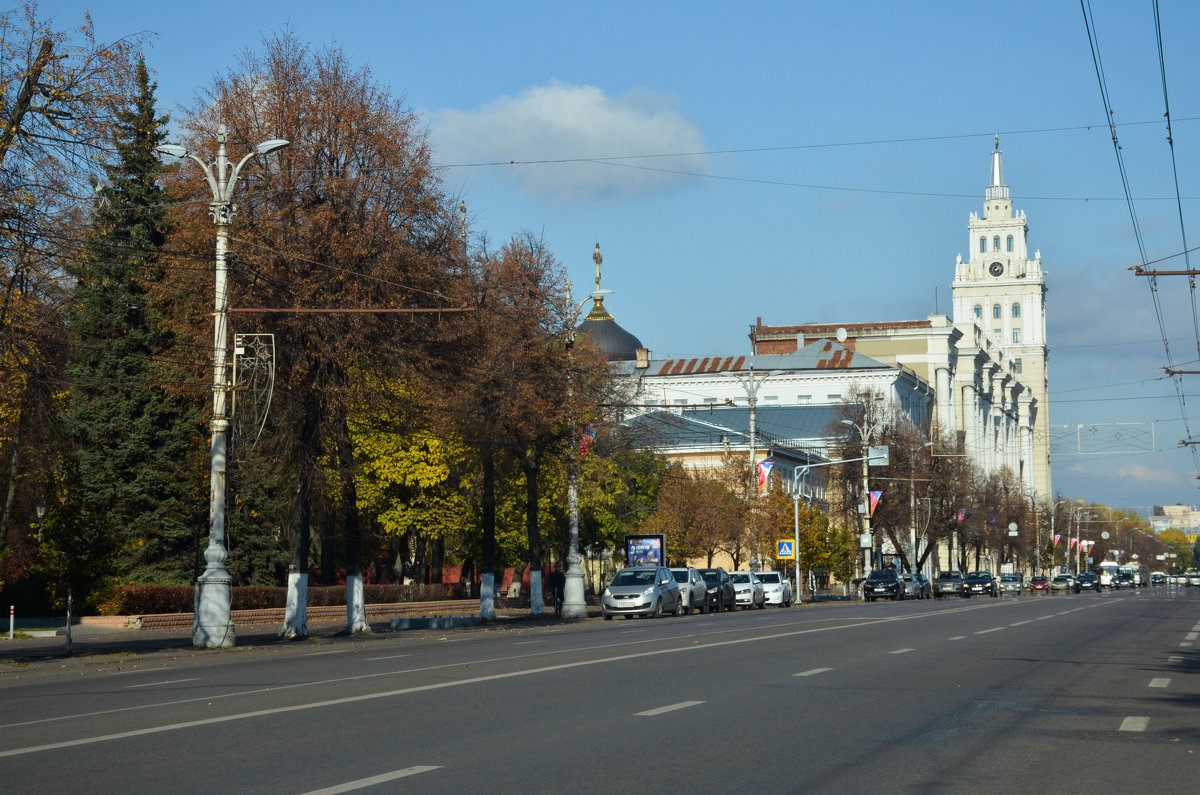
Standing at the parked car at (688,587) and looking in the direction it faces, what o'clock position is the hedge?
The hedge is roughly at 12 o'clock from the parked car.

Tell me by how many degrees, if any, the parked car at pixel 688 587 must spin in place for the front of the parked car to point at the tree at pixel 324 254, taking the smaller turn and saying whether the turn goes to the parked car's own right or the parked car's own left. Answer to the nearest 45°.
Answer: approximately 45° to the parked car's own left

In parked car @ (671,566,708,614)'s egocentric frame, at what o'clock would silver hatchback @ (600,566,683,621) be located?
The silver hatchback is roughly at 11 o'clock from the parked car.

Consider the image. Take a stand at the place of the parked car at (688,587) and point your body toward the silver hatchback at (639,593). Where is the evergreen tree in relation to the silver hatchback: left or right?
right

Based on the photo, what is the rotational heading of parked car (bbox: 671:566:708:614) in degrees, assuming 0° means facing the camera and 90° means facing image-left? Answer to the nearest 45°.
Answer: approximately 45°

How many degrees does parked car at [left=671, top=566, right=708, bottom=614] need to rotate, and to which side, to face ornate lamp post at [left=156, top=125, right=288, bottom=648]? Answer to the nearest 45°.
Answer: approximately 45° to its left
